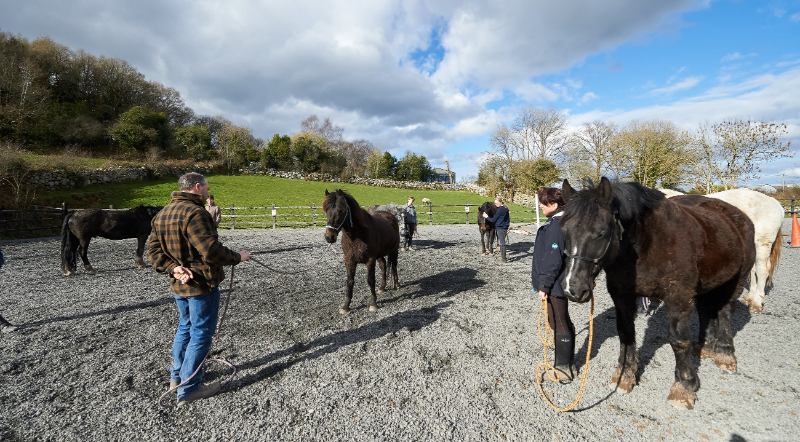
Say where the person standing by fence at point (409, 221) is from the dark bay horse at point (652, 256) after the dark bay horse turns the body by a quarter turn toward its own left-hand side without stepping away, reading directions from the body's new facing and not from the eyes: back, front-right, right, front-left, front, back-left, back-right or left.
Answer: back

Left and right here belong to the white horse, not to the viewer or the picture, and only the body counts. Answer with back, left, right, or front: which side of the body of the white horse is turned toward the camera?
left

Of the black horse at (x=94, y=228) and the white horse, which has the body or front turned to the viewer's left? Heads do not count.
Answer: the white horse

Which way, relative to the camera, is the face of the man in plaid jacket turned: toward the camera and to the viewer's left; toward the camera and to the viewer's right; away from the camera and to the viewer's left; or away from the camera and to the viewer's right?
away from the camera and to the viewer's right

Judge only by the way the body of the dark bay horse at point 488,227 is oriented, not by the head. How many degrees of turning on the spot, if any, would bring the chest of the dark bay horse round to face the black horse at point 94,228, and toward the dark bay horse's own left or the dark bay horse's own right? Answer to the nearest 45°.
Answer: approximately 45° to the dark bay horse's own right

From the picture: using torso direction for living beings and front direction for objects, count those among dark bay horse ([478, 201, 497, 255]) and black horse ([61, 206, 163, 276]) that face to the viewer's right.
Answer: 1

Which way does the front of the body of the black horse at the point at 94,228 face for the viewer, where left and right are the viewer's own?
facing to the right of the viewer

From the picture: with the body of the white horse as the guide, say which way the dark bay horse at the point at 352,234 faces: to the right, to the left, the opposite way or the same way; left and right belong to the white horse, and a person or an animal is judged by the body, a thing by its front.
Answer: to the left

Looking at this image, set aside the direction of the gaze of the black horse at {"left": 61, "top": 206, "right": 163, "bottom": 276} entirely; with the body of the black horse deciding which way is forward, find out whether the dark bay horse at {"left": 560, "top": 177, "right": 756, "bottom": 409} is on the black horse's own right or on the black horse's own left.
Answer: on the black horse's own right

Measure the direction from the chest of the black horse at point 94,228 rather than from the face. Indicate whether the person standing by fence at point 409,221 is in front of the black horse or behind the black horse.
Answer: in front
